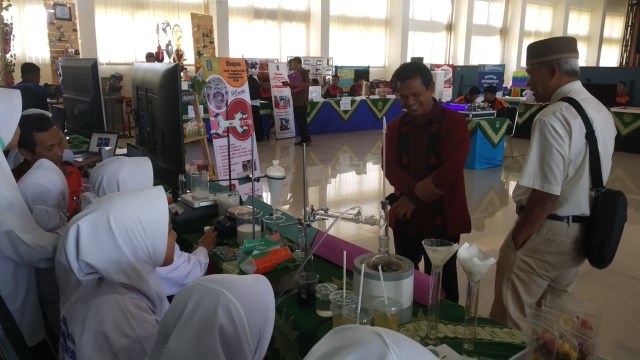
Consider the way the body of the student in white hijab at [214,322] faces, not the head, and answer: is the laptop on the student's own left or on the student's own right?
on the student's own left

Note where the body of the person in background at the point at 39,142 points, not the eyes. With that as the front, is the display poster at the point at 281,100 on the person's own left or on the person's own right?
on the person's own left

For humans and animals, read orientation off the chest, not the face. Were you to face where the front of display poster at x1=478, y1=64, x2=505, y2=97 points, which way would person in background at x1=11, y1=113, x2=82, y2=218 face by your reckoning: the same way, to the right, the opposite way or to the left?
to the left

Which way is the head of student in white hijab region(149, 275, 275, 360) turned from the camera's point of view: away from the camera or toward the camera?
away from the camera

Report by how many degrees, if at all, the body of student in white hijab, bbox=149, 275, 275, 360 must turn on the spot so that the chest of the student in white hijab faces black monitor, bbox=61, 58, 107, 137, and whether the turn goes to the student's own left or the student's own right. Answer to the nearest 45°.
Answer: approximately 45° to the student's own left

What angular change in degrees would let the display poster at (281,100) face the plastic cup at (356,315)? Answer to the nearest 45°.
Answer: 0° — it already faces it

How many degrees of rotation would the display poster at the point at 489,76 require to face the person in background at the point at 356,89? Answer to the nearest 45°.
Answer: approximately 45° to its right

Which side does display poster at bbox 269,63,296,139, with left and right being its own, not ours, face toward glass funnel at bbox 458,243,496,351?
front

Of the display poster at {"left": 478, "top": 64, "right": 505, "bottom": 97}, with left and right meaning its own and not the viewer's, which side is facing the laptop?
front

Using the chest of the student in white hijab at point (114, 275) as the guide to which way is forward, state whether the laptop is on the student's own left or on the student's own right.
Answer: on the student's own left

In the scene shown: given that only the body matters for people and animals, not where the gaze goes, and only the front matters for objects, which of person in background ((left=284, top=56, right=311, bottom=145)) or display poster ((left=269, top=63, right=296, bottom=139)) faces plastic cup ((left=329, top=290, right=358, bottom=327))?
the display poster
